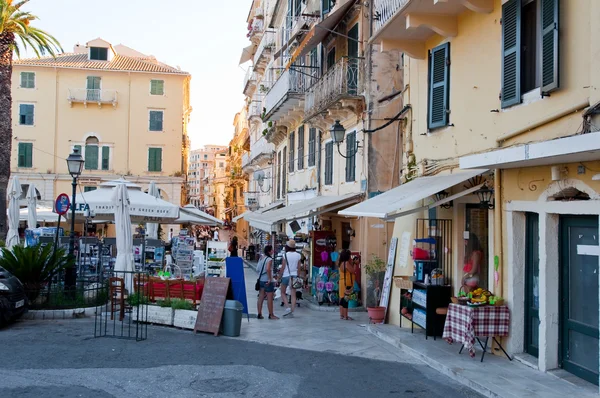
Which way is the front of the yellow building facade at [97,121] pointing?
toward the camera

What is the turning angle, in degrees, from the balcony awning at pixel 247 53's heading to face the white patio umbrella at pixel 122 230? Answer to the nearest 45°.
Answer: approximately 45° to its left

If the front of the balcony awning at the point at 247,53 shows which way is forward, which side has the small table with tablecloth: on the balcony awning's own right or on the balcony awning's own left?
on the balcony awning's own left

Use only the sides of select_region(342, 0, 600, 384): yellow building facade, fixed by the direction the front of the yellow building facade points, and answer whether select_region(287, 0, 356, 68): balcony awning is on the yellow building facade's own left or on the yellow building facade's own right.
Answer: on the yellow building facade's own right

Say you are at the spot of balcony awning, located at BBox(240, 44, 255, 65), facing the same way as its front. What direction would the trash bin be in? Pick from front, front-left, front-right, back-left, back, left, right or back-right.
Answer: front-left

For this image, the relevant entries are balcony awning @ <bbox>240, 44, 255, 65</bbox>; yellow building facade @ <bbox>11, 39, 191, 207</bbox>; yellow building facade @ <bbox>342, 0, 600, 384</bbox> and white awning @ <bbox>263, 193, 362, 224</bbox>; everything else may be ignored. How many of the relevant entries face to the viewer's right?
0

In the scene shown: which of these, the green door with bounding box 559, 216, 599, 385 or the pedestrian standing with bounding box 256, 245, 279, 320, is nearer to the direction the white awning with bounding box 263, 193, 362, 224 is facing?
the pedestrian standing

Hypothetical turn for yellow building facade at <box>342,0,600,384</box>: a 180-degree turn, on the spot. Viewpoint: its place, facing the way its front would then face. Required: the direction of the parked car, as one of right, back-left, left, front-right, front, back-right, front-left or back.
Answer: back-left

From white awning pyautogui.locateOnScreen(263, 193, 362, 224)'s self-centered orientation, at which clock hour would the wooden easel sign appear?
The wooden easel sign is roughly at 11 o'clock from the white awning.

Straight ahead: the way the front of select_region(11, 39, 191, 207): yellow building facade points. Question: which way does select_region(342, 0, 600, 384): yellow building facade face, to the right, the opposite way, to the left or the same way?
to the right

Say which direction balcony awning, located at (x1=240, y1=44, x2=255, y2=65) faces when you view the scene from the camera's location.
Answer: facing the viewer and to the left of the viewer

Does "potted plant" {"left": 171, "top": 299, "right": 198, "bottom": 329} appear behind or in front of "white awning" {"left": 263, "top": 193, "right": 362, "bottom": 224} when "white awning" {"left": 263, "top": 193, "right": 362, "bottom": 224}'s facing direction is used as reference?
in front

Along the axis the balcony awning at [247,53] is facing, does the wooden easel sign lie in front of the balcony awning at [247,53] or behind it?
in front

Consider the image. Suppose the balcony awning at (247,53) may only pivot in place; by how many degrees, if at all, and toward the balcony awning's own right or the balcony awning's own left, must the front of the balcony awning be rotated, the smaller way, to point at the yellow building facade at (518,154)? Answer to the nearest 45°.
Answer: approximately 45° to the balcony awning's own left

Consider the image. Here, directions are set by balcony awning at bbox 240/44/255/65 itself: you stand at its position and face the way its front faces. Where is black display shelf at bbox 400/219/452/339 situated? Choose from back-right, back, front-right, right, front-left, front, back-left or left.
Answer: front-left

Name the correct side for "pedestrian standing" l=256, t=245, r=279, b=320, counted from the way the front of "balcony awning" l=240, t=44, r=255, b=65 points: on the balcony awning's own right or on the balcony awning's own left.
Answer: on the balcony awning's own left

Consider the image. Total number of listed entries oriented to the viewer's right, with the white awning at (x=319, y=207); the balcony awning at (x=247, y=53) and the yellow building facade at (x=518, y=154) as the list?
0
